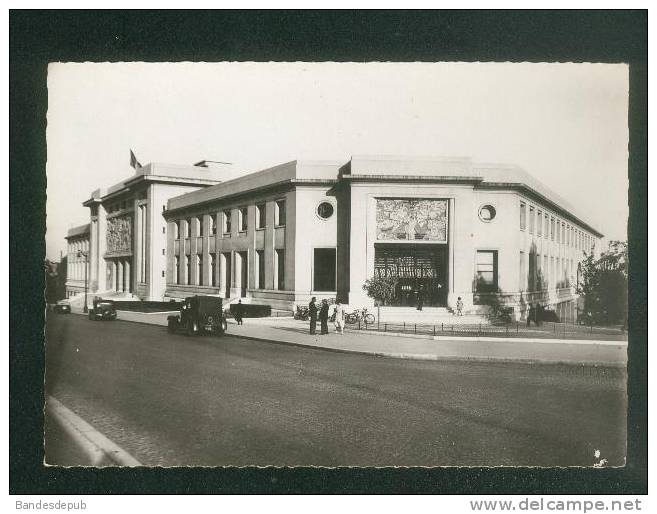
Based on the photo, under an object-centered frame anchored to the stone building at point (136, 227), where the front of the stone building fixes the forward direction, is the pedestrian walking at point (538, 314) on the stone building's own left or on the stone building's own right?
on the stone building's own left

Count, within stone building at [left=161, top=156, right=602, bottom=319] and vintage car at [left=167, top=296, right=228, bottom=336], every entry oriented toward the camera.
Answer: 1

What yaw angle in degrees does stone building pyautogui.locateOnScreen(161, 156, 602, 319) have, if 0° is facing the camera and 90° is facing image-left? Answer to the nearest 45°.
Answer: approximately 0°

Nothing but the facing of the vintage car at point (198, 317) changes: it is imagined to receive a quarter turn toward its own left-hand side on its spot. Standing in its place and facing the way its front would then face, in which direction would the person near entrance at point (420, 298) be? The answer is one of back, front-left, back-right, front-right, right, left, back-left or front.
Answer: back-left

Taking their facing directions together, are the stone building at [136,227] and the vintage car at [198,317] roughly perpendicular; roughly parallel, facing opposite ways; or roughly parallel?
roughly perpendicular

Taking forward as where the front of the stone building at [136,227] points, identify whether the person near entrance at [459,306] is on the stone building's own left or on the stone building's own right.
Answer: on the stone building's own left

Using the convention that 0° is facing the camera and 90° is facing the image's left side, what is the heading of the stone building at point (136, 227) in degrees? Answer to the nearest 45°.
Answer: approximately 45°
